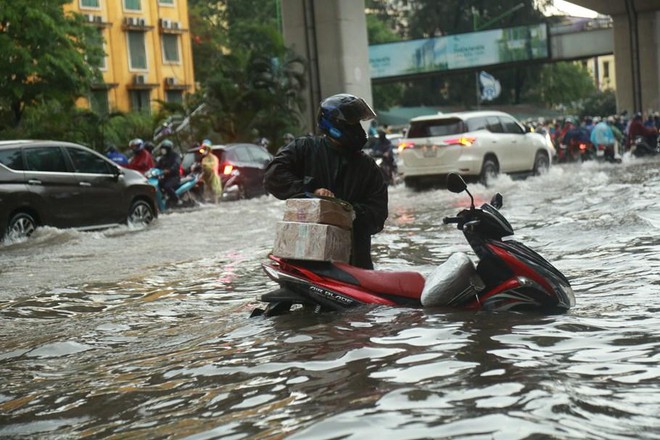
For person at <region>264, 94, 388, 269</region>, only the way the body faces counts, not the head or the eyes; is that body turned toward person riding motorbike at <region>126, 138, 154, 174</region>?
no

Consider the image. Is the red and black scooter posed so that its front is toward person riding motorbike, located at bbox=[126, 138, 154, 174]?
no

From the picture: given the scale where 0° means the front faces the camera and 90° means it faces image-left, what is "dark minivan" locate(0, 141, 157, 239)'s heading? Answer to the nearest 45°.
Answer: approximately 270°

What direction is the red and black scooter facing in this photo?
to the viewer's right

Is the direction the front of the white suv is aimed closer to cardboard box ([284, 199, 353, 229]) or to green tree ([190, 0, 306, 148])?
the green tree

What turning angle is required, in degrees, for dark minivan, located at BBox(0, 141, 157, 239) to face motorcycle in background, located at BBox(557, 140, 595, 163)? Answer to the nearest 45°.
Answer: approximately 45° to its left

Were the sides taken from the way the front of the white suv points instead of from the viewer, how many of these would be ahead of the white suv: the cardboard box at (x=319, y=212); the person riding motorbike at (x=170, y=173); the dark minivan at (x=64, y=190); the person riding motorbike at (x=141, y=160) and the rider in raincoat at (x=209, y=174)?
0

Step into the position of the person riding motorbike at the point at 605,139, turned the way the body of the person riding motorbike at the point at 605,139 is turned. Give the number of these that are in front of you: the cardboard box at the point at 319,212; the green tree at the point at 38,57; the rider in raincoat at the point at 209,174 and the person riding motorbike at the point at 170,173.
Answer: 0

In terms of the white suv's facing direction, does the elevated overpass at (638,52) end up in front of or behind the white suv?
in front

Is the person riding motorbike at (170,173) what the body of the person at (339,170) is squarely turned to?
no

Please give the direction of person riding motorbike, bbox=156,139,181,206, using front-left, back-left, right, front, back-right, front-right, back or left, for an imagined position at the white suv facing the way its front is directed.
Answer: back-left
